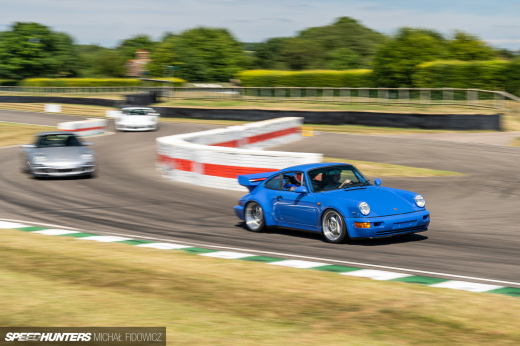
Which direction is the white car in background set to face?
toward the camera

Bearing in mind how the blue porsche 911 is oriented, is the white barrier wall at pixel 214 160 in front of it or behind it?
behind

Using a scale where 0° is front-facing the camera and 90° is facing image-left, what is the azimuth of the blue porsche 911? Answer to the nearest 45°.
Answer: approximately 315°

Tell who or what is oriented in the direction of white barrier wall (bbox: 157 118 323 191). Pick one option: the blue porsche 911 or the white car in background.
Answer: the white car in background

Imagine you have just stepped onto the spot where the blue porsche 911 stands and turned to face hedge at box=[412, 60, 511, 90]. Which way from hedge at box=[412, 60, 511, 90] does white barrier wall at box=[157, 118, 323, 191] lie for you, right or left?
left

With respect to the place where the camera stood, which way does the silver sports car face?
facing the viewer

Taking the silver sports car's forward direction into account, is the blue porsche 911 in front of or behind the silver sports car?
in front

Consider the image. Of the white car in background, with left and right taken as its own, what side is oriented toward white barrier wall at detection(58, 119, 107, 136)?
right

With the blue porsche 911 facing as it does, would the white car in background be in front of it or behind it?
behind

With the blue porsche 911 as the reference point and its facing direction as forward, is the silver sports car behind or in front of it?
behind

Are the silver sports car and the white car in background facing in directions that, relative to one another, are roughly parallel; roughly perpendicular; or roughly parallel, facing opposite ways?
roughly parallel

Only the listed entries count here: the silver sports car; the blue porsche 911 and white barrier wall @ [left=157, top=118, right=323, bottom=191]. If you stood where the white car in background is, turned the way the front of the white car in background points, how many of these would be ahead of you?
3

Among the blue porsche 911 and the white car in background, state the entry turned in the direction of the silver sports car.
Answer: the white car in background

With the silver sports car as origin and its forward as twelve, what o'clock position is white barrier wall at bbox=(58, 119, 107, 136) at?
The white barrier wall is roughly at 6 o'clock from the silver sports car.

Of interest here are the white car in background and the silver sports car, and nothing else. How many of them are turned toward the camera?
2
